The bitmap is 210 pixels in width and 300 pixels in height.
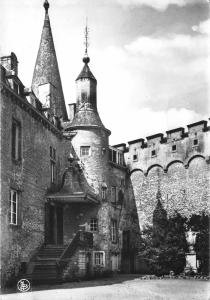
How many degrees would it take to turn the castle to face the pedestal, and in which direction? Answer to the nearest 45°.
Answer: approximately 45° to its left

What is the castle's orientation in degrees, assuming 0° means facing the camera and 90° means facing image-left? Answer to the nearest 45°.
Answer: approximately 315°
